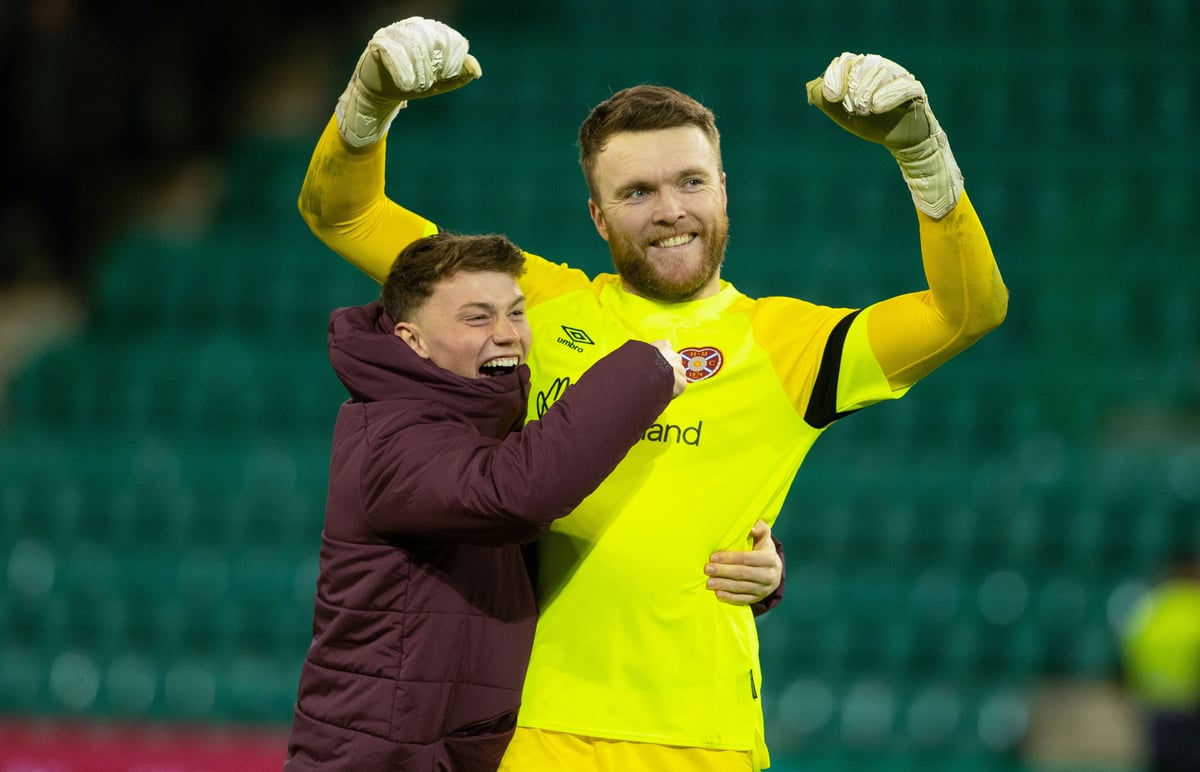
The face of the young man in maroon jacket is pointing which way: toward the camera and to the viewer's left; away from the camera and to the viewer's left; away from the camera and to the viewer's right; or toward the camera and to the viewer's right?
toward the camera and to the viewer's right

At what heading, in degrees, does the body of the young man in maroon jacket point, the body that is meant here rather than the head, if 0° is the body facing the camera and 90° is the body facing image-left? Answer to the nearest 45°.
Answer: approximately 270°
